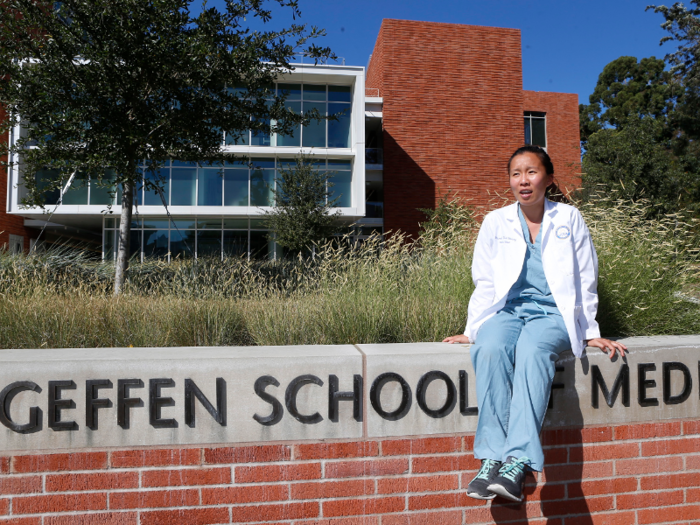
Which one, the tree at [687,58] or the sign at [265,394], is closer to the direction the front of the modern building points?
the sign

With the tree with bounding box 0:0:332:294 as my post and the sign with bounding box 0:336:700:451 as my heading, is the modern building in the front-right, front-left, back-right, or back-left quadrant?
back-left

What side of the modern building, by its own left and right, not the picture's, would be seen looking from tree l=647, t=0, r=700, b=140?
left

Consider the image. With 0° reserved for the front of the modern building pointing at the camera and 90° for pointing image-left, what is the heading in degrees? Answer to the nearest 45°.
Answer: approximately 0°

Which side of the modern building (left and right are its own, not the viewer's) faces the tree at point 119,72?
front

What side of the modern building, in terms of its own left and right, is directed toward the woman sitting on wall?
front

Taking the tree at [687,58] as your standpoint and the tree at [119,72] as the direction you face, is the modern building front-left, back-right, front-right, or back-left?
front-right
